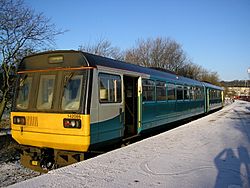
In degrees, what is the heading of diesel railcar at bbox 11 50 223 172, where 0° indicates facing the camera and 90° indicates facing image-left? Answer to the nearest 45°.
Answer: approximately 45°
